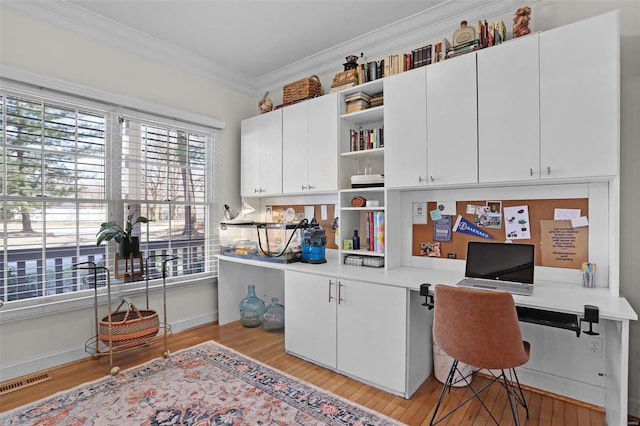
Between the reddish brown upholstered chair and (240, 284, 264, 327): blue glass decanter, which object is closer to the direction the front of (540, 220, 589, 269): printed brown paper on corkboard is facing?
the reddish brown upholstered chair

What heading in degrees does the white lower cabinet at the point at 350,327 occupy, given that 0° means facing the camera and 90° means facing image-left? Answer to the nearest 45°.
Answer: approximately 45°

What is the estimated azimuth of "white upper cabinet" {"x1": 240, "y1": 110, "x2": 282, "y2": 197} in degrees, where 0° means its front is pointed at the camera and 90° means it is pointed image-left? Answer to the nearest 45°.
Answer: approximately 45°

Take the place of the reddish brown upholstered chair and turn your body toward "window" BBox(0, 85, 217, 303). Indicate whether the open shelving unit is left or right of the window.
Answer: right

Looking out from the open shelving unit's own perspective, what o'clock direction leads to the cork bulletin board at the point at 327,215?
The cork bulletin board is roughly at 3 o'clock from the open shelving unit.

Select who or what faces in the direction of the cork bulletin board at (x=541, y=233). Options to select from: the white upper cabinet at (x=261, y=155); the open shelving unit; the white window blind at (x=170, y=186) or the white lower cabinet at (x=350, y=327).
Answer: the white window blind

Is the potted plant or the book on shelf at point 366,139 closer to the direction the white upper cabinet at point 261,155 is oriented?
the potted plant

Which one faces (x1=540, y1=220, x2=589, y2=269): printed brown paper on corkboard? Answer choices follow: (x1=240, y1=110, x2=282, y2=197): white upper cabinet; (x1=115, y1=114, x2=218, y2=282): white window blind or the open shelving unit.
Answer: the white window blind

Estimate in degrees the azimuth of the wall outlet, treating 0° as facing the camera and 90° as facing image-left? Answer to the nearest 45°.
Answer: approximately 45°

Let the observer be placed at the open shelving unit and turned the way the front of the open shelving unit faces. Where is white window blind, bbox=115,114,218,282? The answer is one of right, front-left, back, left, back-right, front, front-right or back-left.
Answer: front-right
